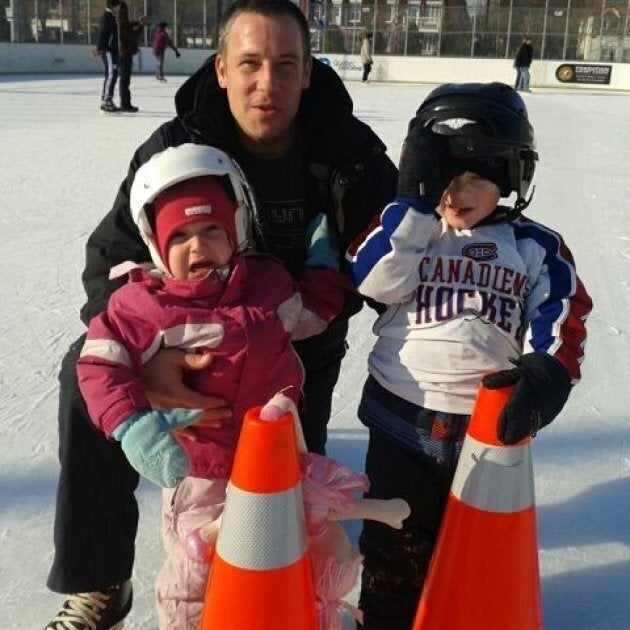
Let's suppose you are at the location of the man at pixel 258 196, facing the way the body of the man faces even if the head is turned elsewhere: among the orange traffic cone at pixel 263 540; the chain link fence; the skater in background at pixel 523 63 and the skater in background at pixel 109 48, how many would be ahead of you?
1

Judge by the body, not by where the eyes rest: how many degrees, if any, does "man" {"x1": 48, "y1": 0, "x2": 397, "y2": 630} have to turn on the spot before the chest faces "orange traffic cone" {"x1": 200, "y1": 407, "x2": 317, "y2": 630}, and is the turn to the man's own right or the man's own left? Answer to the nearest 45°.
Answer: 0° — they already face it

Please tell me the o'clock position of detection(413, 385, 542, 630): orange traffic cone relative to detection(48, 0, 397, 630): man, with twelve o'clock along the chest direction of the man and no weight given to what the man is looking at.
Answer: The orange traffic cone is roughly at 11 o'clock from the man.

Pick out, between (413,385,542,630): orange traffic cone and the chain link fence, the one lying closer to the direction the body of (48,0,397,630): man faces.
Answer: the orange traffic cone

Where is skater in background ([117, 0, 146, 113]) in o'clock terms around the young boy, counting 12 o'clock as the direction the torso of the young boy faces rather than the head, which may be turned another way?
The skater in background is roughly at 5 o'clock from the young boy.

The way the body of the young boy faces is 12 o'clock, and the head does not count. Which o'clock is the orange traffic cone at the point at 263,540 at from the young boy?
The orange traffic cone is roughly at 1 o'clock from the young boy.

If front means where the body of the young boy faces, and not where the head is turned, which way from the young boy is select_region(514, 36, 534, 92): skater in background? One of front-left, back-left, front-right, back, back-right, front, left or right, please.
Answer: back

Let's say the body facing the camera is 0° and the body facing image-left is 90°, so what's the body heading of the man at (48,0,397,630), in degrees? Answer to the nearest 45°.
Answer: approximately 0°

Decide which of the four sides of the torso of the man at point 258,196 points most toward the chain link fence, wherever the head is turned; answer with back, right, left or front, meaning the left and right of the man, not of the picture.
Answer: back

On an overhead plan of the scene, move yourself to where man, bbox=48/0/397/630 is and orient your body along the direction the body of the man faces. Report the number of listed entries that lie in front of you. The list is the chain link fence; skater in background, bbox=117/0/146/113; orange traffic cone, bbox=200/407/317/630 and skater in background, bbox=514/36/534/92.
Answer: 1

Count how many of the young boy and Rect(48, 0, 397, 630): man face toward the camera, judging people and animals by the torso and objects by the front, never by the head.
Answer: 2
